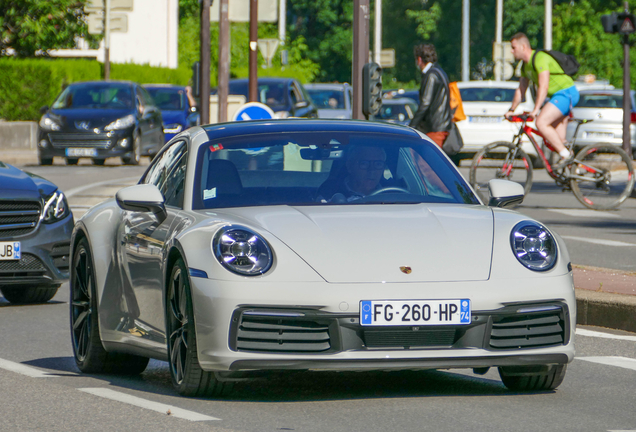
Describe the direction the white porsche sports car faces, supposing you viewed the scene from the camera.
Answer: facing the viewer and to the right of the viewer

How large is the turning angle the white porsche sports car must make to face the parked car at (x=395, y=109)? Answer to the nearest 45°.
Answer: approximately 135° to its left

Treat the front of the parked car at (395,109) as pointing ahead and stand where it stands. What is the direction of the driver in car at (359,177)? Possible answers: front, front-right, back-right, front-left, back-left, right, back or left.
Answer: front-left

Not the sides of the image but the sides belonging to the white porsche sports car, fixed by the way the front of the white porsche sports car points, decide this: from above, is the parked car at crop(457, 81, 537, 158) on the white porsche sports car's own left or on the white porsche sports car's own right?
on the white porsche sports car's own left

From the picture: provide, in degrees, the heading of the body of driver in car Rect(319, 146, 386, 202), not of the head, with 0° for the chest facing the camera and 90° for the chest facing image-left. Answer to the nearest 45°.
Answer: approximately 315°
